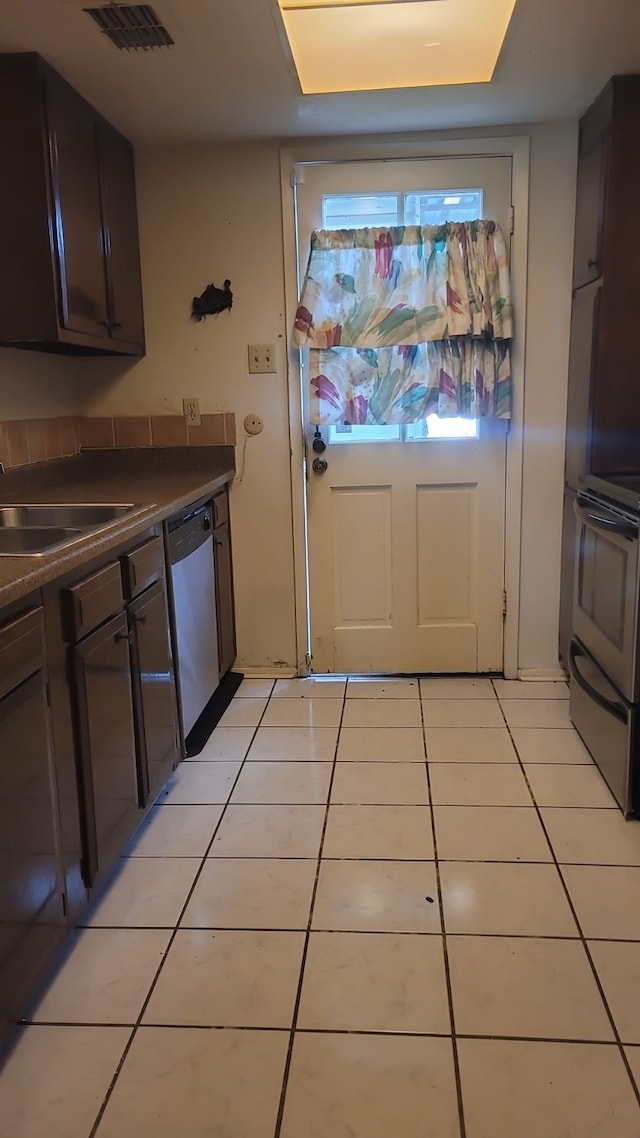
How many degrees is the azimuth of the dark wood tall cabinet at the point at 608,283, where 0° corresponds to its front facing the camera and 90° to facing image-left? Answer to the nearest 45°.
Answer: approximately 90°

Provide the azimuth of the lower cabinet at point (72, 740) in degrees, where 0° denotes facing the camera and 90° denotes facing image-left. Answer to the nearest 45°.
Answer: approximately 270°

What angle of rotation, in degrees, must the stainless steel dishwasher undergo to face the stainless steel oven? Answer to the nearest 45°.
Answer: approximately 45° to its right

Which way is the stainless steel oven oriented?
to the viewer's left

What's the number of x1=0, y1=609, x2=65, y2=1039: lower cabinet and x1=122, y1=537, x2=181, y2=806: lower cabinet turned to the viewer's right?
2

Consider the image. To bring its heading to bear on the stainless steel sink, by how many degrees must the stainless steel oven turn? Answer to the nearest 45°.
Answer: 0° — it already faces it

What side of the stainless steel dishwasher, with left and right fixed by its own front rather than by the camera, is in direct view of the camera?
right

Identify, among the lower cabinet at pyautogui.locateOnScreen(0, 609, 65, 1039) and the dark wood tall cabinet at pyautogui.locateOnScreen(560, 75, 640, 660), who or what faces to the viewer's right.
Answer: the lower cabinet

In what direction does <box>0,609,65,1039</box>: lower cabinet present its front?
to the viewer's right
